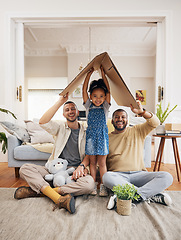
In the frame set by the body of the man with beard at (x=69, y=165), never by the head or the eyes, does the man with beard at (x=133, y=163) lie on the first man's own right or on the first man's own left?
on the first man's own left

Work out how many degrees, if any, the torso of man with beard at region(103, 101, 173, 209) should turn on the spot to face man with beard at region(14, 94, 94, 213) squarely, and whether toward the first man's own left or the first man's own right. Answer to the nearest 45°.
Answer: approximately 90° to the first man's own right

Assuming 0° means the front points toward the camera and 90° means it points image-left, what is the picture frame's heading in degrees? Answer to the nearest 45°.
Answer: approximately 0°
